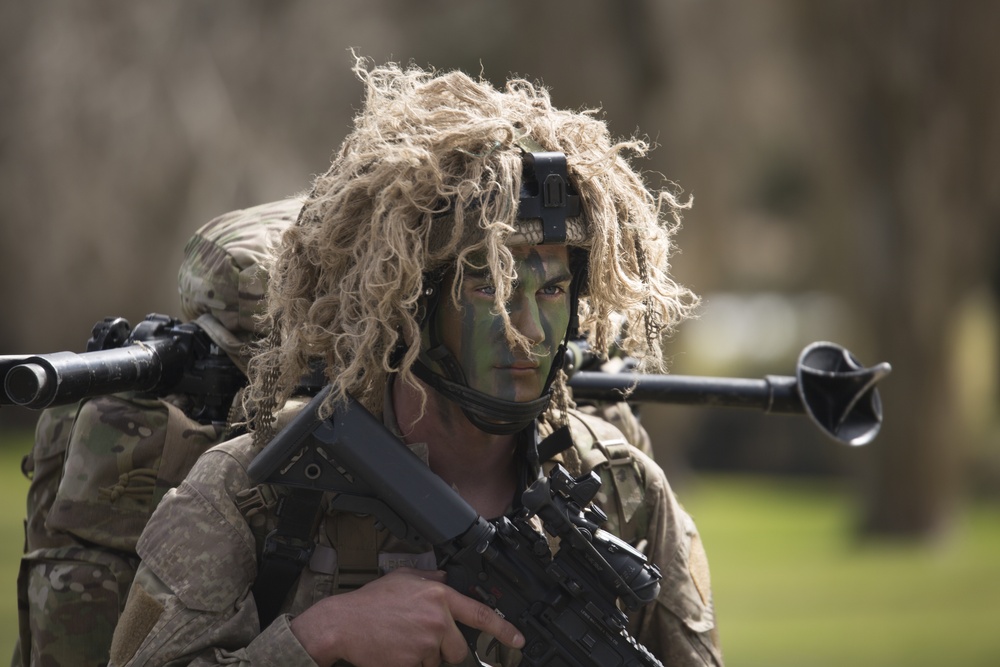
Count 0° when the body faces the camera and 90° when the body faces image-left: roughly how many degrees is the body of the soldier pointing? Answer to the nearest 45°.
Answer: approximately 315°

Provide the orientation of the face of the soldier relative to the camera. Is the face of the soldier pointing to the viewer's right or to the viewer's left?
to the viewer's right
